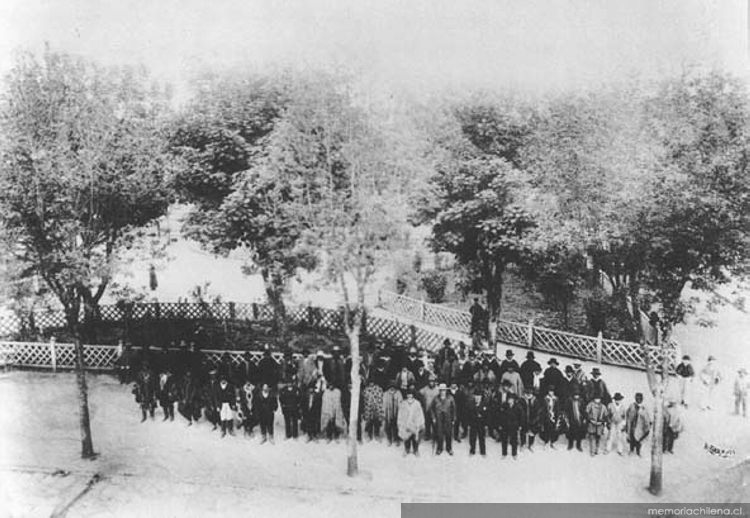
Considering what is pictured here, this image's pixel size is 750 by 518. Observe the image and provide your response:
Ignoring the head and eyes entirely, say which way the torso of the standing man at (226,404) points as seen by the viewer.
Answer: toward the camera

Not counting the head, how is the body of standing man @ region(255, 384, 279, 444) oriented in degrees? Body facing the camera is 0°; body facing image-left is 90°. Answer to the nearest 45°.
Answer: approximately 0°

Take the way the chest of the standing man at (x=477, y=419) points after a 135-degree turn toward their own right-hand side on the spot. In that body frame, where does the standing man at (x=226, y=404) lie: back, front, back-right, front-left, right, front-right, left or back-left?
front-left

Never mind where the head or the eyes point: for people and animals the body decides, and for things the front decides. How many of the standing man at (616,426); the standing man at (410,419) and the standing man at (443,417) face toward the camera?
3

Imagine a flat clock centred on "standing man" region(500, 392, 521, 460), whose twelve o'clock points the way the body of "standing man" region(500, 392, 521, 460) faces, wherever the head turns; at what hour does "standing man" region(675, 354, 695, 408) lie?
"standing man" region(675, 354, 695, 408) is roughly at 8 o'clock from "standing man" region(500, 392, 521, 460).

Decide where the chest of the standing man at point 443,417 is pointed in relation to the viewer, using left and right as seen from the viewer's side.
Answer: facing the viewer

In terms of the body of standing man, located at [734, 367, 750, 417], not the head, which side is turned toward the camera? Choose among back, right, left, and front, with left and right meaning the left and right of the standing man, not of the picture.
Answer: front

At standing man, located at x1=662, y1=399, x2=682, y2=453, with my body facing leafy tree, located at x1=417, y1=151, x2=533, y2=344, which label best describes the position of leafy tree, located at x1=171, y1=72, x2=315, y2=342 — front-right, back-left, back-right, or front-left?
front-left

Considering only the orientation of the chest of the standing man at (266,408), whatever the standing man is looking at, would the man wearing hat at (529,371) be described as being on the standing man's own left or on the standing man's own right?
on the standing man's own left

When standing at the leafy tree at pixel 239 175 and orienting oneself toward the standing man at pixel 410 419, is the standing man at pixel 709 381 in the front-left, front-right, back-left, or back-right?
front-left
